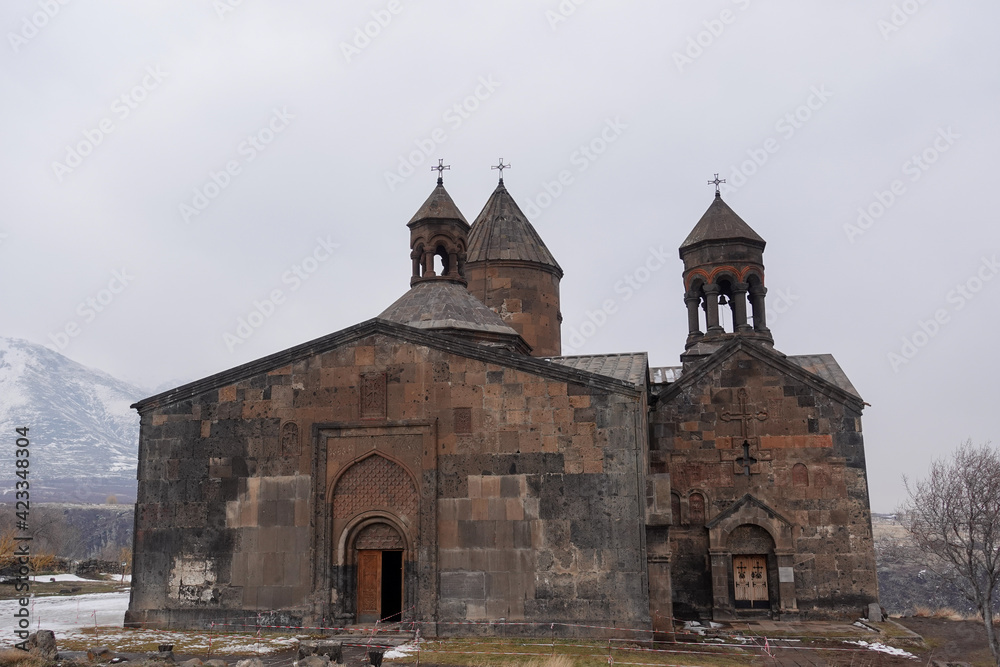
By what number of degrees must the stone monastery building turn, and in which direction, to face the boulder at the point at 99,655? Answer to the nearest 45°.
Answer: approximately 45° to its right

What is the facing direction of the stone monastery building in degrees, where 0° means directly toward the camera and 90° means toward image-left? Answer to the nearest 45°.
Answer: approximately 0°

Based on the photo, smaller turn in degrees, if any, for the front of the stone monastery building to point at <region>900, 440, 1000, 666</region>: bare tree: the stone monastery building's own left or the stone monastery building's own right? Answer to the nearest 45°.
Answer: approximately 90° to the stone monastery building's own left
